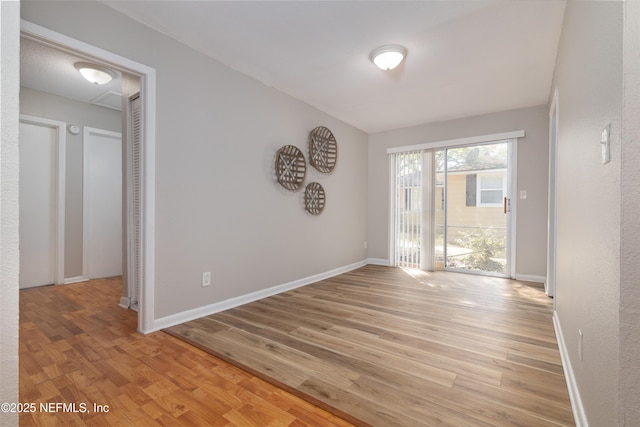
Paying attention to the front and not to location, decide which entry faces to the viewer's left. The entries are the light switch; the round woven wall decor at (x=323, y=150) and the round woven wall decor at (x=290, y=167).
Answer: the light switch

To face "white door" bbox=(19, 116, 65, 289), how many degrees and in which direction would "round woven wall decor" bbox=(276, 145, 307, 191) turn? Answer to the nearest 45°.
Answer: approximately 135° to its right

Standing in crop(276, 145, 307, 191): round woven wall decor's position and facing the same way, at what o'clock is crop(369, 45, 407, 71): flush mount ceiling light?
The flush mount ceiling light is roughly at 12 o'clock from the round woven wall decor.

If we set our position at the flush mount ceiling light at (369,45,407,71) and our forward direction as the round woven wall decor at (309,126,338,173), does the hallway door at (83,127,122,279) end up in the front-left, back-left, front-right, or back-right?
front-left

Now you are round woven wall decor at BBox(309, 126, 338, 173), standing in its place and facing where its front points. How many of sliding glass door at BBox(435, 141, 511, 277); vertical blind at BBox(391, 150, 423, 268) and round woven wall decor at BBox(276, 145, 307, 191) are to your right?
1

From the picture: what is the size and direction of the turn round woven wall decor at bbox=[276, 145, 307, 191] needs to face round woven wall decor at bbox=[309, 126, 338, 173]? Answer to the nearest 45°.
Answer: approximately 90° to its left

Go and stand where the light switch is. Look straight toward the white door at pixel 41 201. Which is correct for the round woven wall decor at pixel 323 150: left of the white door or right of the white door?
right

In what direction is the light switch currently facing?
to the viewer's left

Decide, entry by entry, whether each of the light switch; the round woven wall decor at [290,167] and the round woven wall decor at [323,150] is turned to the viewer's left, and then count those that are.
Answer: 1

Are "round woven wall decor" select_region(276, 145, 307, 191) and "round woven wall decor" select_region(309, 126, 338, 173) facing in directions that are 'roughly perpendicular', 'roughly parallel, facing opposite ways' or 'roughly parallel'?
roughly parallel

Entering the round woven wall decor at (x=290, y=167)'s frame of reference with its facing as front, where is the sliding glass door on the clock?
The sliding glass door is roughly at 10 o'clock from the round woven wall decor.

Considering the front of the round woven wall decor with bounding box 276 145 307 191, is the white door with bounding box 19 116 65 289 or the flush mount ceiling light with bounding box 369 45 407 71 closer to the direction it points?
the flush mount ceiling light

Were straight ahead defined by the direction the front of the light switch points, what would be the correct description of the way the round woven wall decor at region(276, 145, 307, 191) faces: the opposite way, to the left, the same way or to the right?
the opposite way

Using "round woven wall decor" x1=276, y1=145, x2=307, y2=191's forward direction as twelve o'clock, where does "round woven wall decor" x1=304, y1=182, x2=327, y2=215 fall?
"round woven wall decor" x1=304, y1=182, x2=327, y2=215 is roughly at 9 o'clock from "round woven wall decor" x1=276, y1=145, x2=307, y2=191.

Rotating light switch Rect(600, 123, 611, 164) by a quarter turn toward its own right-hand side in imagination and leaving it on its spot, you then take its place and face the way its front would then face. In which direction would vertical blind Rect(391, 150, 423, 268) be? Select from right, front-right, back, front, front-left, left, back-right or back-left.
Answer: front-left

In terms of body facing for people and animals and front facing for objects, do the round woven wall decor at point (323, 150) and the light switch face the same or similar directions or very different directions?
very different directions

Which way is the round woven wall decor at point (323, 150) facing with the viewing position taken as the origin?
facing the viewer and to the right of the viewer

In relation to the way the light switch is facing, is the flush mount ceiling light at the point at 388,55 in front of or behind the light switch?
in front
